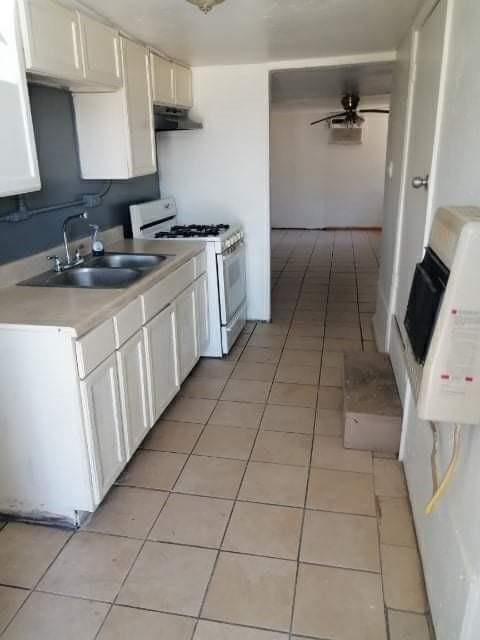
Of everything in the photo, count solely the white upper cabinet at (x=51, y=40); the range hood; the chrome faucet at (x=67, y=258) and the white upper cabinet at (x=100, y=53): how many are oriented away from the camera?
0

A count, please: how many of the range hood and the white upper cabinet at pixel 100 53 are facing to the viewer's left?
0

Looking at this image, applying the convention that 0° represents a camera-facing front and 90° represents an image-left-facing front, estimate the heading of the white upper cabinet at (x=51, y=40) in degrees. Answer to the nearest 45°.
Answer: approximately 315°

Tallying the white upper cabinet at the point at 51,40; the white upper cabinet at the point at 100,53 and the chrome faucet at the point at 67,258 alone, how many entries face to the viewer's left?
0

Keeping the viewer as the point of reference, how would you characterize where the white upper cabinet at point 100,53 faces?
facing the viewer and to the right of the viewer

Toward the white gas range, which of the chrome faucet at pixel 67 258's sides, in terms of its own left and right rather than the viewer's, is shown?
left

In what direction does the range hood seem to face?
to the viewer's right

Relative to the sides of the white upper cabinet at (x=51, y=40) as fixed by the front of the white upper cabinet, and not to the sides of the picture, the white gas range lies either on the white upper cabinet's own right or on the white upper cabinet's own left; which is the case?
on the white upper cabinet's own left

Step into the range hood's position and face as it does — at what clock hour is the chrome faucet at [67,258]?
The chrome faucet is roughly at 4 o'clock from the range hood.

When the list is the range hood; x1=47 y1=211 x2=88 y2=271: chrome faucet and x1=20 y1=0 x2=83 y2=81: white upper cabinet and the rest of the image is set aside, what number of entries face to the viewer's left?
0

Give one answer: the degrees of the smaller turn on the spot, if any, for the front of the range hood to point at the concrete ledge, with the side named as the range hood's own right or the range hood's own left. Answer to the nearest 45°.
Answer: approximately 45° to the range hood's own right

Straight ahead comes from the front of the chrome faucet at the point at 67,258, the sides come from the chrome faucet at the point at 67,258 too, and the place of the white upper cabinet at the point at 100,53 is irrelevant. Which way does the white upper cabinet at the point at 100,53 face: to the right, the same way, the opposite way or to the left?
the same way

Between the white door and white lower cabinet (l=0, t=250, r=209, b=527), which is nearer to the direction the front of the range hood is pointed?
the white door

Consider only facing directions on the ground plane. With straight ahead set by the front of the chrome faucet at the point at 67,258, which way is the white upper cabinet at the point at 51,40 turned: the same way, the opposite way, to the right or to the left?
the same way

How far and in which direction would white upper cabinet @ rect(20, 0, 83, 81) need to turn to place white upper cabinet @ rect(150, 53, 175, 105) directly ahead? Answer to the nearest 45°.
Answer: approximately 90° to its left
